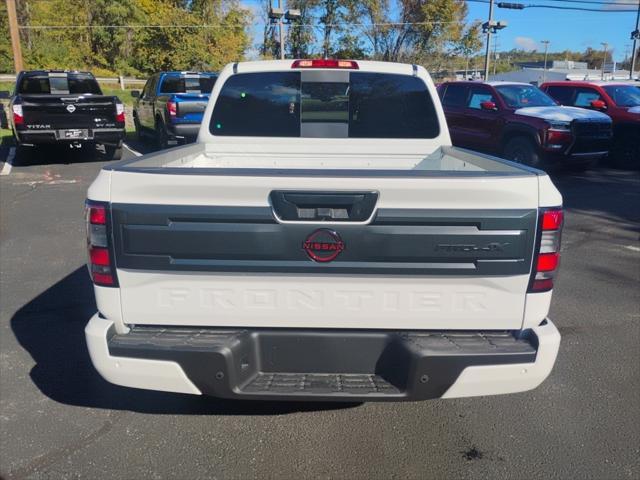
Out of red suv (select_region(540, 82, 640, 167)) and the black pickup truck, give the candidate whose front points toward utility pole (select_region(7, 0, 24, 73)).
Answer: the black pickup truck

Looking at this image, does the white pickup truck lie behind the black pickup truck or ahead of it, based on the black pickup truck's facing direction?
behind

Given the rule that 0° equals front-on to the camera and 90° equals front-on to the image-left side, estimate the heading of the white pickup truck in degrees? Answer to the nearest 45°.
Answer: approximately 180°

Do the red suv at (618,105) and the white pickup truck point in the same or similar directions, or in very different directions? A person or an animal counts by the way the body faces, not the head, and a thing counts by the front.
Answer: very different directions

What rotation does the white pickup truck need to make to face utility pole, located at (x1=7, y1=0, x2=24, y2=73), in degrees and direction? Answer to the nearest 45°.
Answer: approximately 45° to its left

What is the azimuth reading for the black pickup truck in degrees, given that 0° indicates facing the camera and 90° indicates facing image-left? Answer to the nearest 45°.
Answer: approximately 180°

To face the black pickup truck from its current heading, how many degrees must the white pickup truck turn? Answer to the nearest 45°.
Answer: approximately 45° to its left

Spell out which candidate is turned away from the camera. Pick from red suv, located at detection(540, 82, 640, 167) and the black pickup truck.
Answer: the black pickup truck

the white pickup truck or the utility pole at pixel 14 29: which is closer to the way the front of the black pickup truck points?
the utility pole

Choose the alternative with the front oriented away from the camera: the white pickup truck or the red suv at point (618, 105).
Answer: the white pickup truck

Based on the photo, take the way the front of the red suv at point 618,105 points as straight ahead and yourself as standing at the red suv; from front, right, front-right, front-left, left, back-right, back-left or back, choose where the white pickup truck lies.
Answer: front-right

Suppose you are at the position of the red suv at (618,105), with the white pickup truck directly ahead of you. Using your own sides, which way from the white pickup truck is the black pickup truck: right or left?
right

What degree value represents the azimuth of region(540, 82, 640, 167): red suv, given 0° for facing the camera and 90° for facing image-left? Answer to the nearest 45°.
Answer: approximately 315°

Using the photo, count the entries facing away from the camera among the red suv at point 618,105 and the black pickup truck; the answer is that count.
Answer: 1

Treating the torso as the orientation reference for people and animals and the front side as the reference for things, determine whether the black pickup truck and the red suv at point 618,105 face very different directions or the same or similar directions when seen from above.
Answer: very different directions
